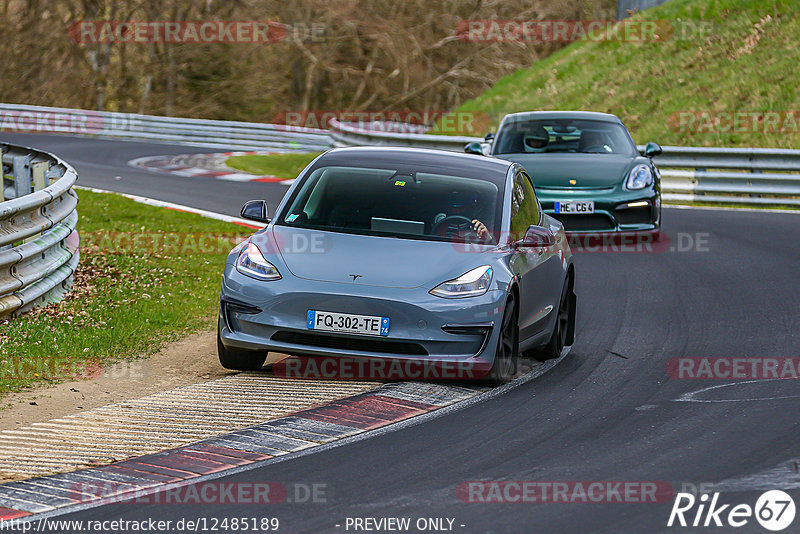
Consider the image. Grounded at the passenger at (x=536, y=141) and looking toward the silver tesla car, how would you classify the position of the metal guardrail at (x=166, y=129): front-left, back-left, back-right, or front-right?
back-right

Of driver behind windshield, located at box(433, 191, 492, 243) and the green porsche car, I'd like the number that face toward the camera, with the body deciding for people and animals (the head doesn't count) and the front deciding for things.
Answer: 2

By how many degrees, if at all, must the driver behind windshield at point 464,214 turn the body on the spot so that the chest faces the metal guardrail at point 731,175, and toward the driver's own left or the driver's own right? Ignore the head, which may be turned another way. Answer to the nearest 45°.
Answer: approximately 180°

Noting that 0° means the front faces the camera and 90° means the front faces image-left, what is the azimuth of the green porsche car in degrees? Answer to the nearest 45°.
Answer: approximately 0°

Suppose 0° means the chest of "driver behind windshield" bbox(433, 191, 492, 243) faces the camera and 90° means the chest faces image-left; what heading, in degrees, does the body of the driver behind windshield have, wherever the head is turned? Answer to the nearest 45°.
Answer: approximately 0°

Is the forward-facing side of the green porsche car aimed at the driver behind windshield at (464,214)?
yes

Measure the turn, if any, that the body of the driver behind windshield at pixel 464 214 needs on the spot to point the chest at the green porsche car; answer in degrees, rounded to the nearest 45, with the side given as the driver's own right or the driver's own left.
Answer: approximately 180°

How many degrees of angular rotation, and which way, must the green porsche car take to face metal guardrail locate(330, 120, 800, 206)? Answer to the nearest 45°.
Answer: approximately 180°

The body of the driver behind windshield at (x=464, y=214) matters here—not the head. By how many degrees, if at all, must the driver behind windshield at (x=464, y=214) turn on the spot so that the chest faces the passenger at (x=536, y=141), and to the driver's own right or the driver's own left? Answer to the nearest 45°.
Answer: approximately 180°
